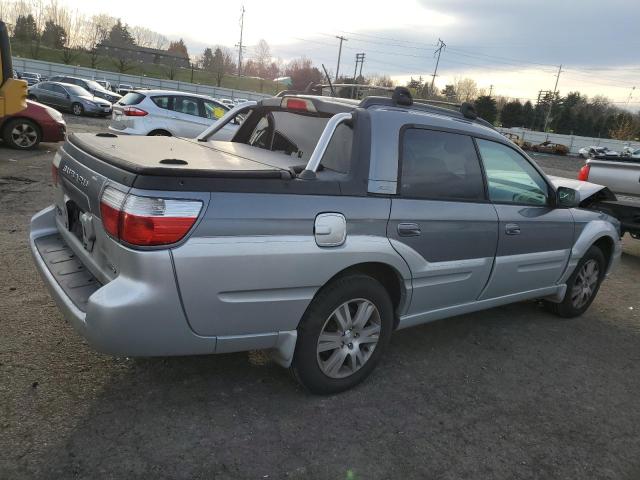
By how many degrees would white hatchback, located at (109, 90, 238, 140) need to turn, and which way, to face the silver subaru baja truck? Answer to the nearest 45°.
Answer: approximately 135° to its right

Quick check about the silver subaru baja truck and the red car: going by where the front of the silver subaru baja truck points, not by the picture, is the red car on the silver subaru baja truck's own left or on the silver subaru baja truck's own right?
on the silver subaru baja truck's own left

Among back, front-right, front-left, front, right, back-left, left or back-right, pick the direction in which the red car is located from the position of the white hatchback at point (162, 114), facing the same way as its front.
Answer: back-left

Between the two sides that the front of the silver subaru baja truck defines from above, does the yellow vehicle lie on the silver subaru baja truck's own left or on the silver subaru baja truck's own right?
on the silver subaru baja truck's own left

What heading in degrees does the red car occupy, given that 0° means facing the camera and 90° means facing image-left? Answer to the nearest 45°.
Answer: approximately 270°

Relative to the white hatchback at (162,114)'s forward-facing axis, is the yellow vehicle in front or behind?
behind

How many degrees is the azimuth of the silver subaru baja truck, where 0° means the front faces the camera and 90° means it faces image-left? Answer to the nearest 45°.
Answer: approximately 225°

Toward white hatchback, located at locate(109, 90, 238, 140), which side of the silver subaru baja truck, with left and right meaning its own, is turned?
left

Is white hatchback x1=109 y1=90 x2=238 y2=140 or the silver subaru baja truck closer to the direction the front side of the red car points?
the white hatchback
